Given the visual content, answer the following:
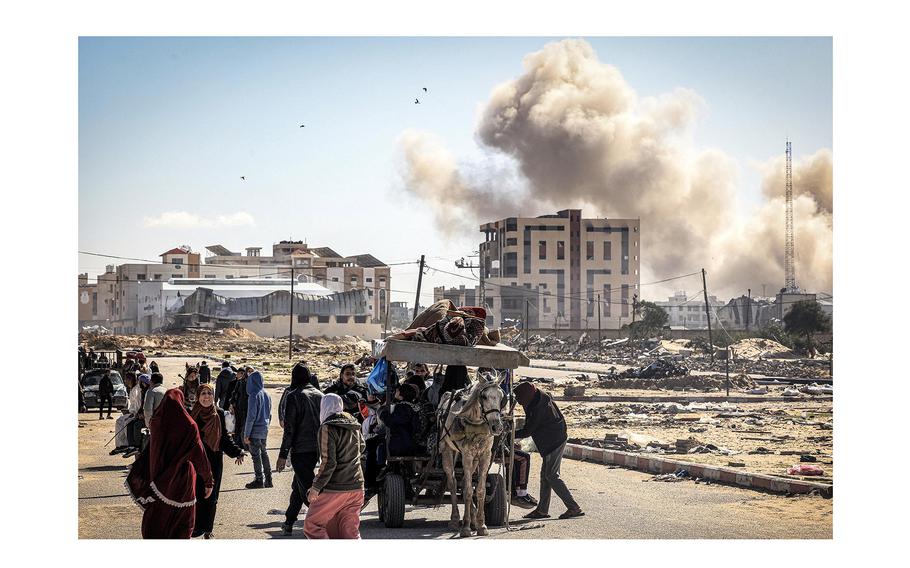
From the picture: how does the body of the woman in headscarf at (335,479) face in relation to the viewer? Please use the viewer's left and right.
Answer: facing away from the viewer and to the left of the viewer

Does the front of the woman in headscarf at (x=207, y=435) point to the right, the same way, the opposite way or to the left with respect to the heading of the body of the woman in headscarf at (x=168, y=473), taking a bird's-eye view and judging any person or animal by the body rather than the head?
the opposite way

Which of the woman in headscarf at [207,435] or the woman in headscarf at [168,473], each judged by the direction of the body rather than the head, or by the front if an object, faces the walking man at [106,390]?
the woman in headscarf at [168,473]

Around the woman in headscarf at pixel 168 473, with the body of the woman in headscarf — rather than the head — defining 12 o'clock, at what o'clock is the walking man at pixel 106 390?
The walking man is roughly at 12 o'clock from the woman in headscarf.

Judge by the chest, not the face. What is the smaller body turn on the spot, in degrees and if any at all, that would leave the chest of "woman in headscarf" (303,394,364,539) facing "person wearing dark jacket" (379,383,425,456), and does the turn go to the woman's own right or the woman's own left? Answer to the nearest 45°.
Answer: approximately 45° to the woman's own right

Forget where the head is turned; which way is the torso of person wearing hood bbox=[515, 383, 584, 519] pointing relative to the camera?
to the viewer's left

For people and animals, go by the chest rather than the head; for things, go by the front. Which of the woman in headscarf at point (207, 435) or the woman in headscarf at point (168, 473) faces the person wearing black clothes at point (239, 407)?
the woman in headscarf at point (168, 473)

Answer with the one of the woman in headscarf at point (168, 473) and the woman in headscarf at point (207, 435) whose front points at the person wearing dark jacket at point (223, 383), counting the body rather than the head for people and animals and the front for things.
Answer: the woman in headscarf at point (168, 473)
